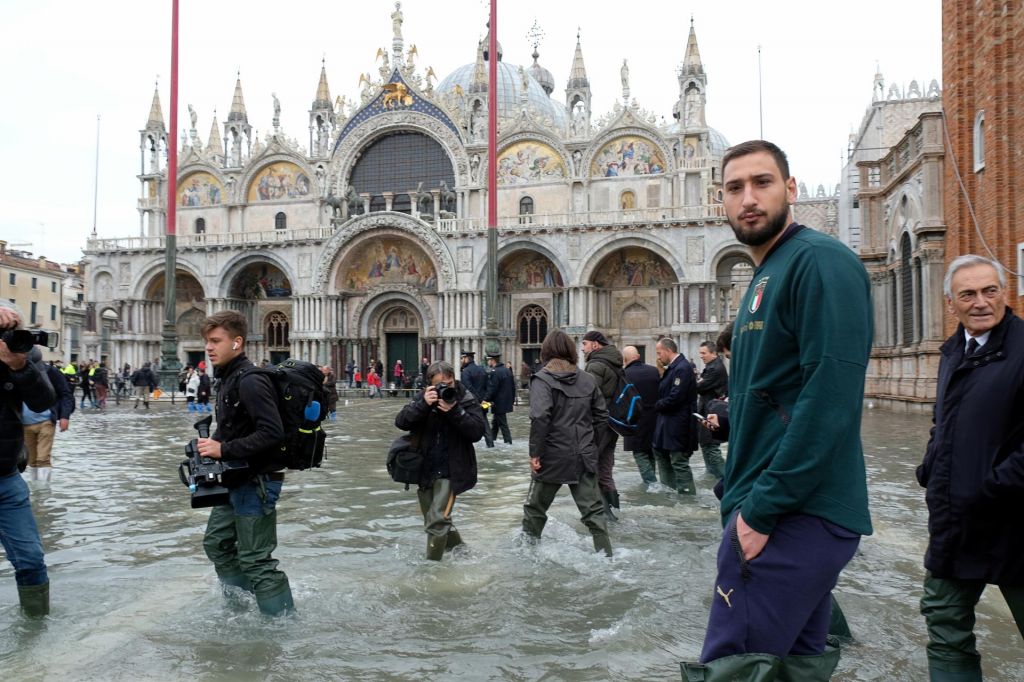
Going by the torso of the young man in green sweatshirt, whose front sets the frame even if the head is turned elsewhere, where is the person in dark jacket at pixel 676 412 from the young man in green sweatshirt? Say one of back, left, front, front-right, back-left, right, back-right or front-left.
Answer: back-right

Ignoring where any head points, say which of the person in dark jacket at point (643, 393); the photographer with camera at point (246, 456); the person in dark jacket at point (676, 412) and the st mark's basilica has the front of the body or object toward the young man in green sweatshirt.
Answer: the st mark's basilica

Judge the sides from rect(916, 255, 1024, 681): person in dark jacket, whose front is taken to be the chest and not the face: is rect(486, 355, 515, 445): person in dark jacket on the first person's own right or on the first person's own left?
on the first person's own right

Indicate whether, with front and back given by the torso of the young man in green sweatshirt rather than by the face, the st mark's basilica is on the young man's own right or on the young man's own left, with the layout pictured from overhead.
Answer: on the young man's own right

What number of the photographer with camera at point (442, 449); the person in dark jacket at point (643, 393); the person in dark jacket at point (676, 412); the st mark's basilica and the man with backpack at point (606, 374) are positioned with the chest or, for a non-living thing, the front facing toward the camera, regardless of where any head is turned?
2

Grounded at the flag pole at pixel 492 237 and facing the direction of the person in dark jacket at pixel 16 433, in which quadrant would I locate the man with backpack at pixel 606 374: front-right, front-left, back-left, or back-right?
front-left

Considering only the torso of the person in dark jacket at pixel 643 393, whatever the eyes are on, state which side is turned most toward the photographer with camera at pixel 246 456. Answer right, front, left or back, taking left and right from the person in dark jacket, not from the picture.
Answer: left

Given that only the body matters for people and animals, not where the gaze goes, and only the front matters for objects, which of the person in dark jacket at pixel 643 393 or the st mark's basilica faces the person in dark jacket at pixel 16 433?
the st mark's basilica

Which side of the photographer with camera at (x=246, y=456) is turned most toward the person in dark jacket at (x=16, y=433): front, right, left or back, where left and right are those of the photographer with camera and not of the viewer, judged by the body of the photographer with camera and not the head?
front

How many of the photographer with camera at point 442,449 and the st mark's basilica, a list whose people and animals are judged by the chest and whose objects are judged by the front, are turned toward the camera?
2

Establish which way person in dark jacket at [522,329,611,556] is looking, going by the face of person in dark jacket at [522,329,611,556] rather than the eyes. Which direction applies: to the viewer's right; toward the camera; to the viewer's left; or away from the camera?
away from the camera

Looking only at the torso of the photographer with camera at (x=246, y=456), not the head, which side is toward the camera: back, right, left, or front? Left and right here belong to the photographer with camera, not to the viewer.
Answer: left

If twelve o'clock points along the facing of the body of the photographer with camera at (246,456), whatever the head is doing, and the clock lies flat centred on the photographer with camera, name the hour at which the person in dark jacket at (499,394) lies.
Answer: The person in dark jacket is roughly at 4 o'clock from the photographer with camera.

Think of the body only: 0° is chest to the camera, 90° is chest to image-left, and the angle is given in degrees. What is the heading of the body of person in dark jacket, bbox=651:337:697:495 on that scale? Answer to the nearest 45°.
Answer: approximately 90°

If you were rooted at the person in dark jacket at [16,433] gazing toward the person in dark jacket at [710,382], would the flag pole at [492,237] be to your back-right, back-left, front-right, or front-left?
front-left

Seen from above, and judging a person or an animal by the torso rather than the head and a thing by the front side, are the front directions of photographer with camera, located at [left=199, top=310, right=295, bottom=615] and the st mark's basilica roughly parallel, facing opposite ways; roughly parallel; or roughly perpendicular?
roughly perpendicular
